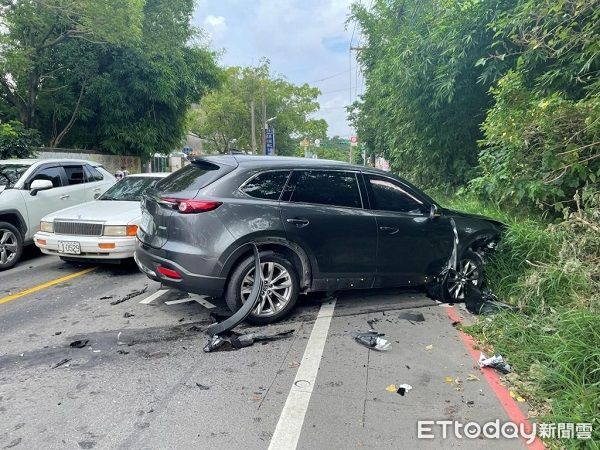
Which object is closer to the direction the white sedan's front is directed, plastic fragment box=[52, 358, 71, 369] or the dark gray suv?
the plastic fragment

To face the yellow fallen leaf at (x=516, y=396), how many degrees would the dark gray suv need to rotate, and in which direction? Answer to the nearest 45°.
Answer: approximately 90° to its right

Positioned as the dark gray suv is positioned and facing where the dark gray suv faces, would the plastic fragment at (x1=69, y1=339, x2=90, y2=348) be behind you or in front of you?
behind

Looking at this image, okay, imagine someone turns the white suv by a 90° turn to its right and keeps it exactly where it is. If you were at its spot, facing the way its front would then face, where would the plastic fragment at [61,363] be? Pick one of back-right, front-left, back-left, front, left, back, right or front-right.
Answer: back-left

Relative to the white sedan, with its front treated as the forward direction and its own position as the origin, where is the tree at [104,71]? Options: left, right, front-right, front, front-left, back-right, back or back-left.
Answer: back-right

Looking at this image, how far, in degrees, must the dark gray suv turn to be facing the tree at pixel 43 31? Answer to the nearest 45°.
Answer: approximately 90° to its left

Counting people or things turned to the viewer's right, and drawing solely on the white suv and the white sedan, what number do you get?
0

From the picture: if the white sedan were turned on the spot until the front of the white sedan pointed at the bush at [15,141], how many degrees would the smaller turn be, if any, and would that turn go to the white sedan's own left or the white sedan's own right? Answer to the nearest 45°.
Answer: approximately 135° to the white sedan's own right

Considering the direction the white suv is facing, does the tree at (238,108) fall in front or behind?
behind

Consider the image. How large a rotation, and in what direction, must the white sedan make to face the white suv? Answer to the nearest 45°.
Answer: approximately 90° to its right

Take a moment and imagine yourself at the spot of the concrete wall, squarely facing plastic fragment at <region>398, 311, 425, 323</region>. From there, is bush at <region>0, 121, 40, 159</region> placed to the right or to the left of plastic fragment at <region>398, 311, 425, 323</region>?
right

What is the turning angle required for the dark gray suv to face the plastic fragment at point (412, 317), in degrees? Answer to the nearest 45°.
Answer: approximately 45° to its right

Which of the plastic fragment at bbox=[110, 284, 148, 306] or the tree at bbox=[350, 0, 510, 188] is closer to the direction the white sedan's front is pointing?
the plastic fragment

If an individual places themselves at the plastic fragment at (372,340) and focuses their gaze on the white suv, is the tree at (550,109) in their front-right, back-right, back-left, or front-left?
back-right

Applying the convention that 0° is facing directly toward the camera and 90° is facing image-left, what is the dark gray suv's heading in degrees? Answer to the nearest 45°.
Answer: approximately 225°

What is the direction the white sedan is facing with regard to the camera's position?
facing the viewer and to the left of the viewer

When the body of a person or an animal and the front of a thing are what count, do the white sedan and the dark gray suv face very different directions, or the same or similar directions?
very different directions

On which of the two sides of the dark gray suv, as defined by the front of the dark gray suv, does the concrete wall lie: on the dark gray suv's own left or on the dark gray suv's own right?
on the dark gray suv's own left
